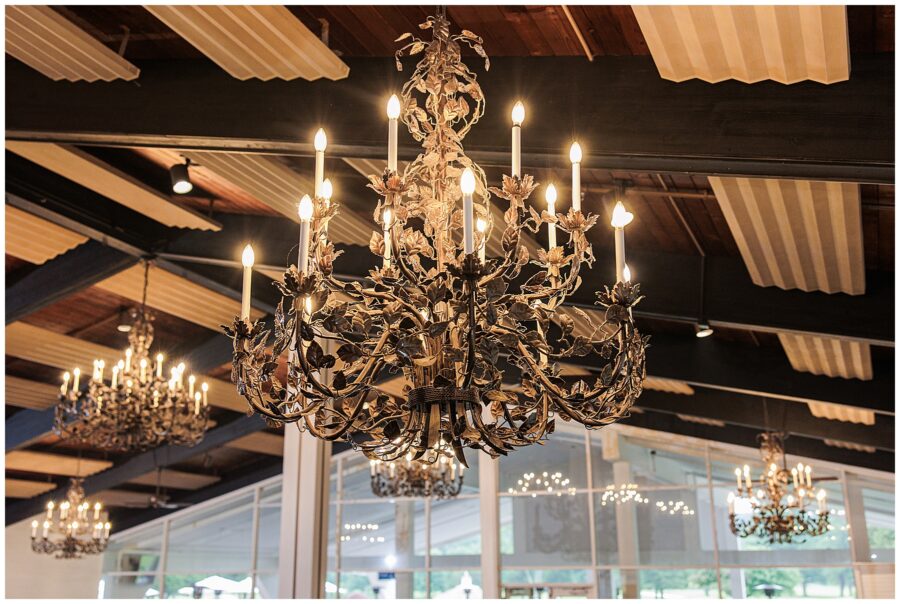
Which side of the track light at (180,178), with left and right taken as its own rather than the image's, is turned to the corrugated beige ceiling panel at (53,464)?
back

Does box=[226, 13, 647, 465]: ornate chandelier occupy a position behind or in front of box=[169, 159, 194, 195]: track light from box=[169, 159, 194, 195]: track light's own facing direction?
in front

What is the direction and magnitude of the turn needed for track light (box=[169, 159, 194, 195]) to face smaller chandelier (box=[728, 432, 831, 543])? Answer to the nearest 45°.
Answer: approximately 135° to its left

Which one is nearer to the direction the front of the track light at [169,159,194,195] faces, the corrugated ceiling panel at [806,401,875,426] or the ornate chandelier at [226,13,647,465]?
the ornate chandelier

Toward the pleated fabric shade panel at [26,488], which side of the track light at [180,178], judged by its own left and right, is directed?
back

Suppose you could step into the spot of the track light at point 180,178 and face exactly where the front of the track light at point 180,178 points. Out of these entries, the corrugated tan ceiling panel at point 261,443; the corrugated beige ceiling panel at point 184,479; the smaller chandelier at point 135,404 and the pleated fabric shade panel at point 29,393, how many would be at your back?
4

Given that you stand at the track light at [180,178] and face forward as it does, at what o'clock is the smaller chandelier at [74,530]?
The smaller chandelier is roughly at 6 o'clock from the track light.

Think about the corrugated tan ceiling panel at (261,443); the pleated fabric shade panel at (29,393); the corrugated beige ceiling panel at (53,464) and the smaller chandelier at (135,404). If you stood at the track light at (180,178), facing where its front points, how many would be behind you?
4

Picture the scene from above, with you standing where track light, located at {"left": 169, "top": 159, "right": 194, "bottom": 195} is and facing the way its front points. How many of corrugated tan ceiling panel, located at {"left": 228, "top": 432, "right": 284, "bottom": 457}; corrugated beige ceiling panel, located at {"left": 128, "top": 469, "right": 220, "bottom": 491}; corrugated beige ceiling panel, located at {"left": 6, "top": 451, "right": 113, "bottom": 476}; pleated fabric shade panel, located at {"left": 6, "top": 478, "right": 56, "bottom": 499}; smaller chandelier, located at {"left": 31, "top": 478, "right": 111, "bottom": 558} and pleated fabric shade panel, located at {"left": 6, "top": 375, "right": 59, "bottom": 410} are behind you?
6

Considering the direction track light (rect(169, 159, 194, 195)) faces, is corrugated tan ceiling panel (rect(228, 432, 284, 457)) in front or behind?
behind

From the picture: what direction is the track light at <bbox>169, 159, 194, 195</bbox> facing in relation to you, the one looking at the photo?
facing the viewer

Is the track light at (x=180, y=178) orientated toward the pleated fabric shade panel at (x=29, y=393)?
no

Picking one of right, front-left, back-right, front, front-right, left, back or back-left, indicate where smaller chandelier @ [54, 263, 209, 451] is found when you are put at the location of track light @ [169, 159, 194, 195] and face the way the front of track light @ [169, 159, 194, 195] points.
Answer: back

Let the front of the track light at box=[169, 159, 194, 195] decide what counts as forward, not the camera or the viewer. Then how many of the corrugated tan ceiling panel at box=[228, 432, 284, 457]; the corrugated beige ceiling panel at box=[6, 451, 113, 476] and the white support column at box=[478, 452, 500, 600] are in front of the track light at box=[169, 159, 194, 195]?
0

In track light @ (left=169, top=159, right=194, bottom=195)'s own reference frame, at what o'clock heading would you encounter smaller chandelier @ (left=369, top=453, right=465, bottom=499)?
The smaller chandelier is roughly at 7 o'clock from the track light.

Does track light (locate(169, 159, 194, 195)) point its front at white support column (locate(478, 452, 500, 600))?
no

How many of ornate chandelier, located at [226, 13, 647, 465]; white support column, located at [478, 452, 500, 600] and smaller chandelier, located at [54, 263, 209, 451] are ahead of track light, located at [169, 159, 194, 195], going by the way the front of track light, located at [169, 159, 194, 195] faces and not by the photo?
1
